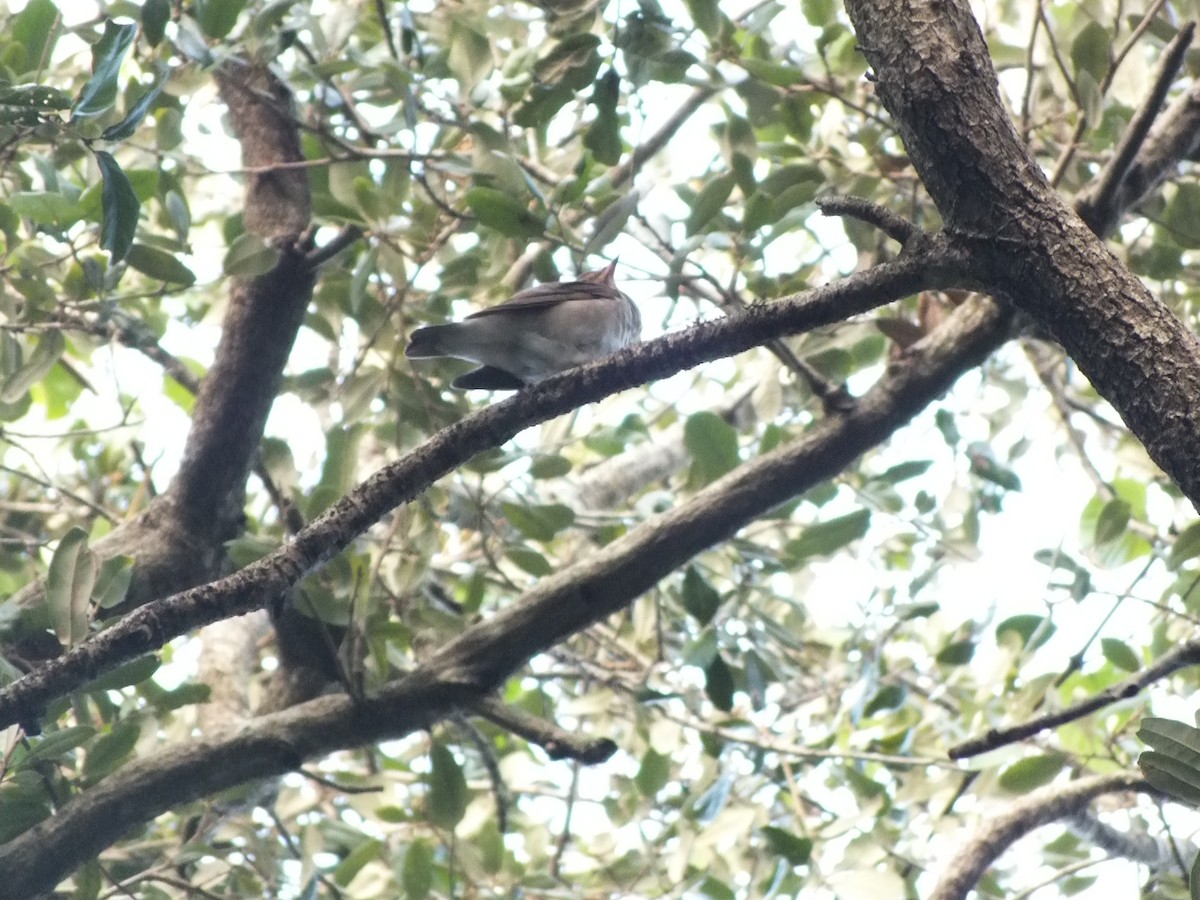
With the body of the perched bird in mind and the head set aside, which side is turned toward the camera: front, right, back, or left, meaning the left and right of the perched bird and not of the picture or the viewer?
right
